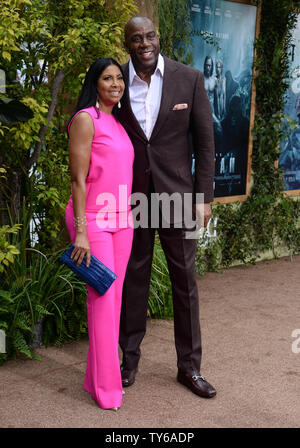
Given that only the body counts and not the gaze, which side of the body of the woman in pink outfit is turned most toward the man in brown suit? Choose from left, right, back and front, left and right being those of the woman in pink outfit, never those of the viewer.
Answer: left

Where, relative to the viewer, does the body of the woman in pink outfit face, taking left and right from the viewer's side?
facing the viewer and to the right of the viewer
